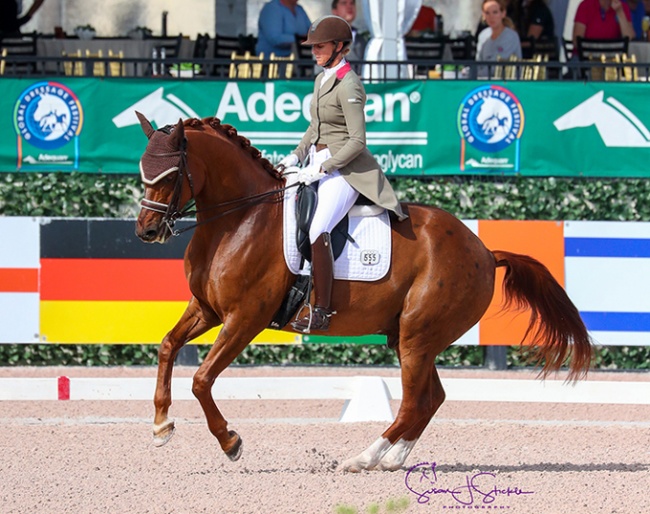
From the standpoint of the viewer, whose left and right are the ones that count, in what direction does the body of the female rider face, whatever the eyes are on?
facing to the left of the viewer

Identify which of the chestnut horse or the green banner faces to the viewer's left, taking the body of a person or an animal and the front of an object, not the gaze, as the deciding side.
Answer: the chestnut horse

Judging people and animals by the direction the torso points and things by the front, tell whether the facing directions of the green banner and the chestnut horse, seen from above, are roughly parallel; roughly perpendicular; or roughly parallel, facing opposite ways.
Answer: roughly perpendicular

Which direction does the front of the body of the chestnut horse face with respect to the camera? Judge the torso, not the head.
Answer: to the viewer's left

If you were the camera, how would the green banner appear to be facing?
facing the viewer

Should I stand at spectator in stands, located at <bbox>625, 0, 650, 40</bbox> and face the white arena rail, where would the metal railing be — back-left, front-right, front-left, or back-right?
front-right

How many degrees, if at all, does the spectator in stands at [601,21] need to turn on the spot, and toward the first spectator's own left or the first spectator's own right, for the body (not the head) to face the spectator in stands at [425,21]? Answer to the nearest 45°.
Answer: approximately 90° to the first spectator's own right

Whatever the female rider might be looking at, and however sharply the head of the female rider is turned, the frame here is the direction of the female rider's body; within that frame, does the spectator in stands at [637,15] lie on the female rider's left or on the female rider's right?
on the female rider's right

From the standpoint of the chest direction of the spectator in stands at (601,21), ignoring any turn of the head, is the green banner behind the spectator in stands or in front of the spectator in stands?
in front

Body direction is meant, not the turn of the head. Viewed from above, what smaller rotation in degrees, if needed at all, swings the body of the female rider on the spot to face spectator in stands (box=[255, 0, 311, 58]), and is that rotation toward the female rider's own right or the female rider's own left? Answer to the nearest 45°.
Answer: approximately 90° to the female rider's own right

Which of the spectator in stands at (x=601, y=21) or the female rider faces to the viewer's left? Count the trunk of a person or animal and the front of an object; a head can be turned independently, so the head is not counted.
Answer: the female rider

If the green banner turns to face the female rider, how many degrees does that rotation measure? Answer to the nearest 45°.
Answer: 0° — it already faces them

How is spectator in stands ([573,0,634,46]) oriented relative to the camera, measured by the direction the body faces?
toward the camera

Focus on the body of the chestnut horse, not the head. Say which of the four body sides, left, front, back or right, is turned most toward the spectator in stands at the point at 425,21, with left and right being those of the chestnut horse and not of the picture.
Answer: right

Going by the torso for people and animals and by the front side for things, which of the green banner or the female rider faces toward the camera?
the green banner

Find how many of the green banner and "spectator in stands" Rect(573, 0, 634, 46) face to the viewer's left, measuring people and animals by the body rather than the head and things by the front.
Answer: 0
